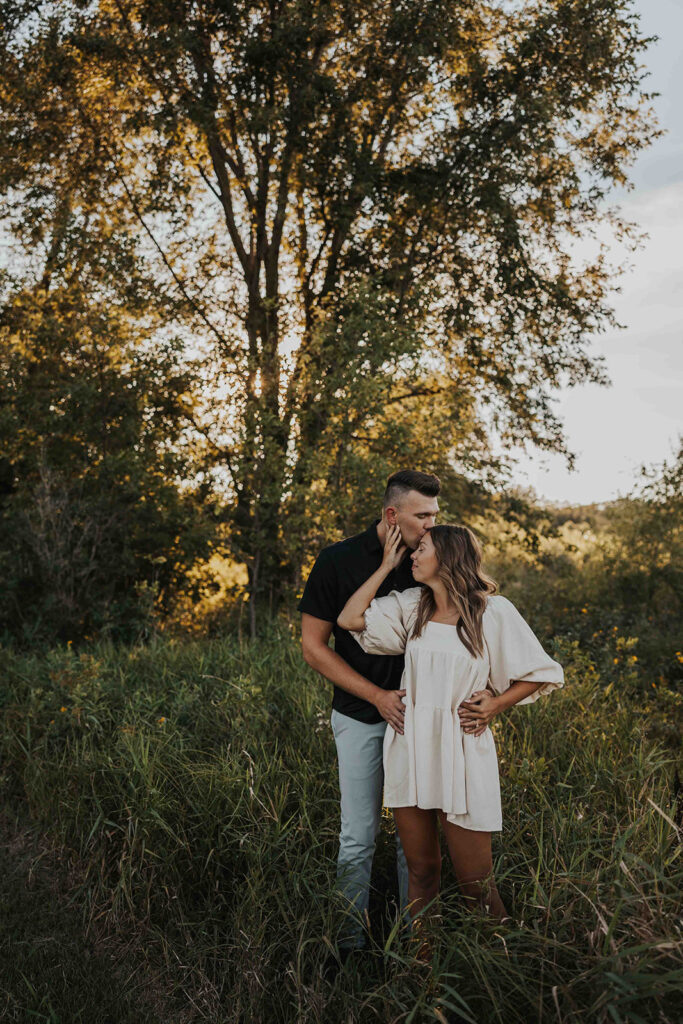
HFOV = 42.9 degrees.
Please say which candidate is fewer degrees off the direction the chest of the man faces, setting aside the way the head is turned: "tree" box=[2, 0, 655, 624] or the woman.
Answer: the woman

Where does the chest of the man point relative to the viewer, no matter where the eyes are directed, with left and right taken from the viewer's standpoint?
facing the viewer and to the right of the viewer

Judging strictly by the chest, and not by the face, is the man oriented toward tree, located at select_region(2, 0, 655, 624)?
no

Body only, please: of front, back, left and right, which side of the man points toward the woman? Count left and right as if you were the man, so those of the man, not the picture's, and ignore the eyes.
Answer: front
